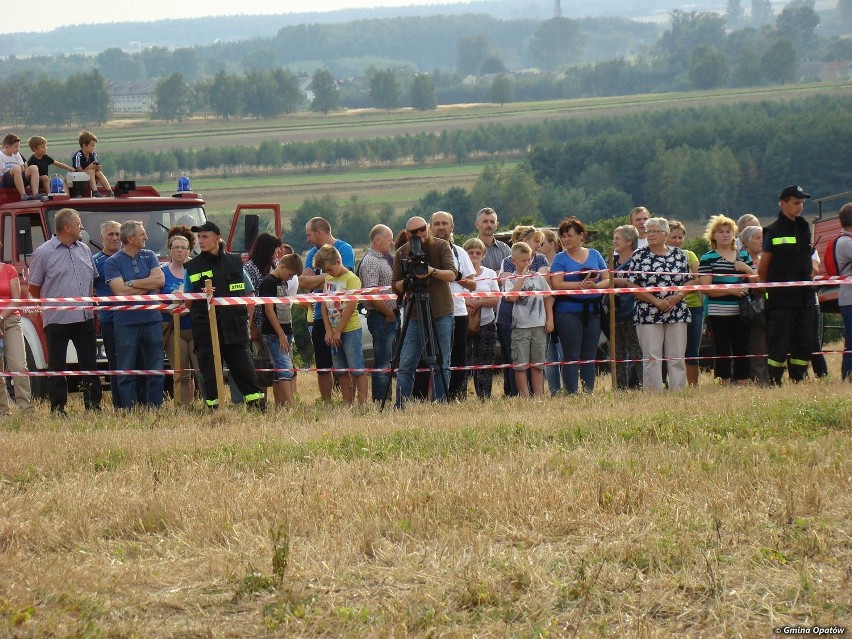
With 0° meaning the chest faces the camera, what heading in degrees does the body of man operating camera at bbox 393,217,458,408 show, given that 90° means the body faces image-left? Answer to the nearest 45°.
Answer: approximately 0°

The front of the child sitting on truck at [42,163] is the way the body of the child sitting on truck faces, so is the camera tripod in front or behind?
in front

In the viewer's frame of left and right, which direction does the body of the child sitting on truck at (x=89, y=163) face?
facing the viewer and to the right of the viewer

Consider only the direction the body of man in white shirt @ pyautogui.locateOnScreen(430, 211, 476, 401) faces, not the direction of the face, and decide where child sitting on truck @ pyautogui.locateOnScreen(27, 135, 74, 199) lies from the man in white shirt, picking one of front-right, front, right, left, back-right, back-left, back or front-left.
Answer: back-right

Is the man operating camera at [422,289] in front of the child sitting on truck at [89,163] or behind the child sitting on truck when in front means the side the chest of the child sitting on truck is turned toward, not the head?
in front

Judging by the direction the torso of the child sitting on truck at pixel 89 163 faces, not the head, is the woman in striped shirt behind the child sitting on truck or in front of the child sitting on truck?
in front

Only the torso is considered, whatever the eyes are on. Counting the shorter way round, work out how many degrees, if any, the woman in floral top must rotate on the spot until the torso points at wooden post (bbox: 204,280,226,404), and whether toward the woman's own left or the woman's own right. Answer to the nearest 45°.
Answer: approximately 45° to the woman's own right

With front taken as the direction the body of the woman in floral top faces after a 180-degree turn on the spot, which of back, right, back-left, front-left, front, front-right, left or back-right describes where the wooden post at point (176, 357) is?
left

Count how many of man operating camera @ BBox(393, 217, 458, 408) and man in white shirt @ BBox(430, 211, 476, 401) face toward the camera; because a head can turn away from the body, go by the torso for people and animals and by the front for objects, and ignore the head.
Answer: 2

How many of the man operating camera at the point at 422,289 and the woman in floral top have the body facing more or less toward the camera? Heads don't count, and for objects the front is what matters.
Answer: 2

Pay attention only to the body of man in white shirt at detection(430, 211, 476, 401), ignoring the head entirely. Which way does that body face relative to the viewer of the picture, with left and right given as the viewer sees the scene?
facing the viewer
